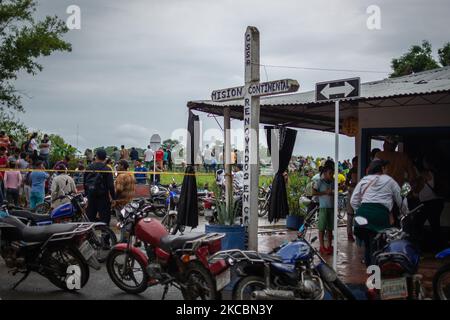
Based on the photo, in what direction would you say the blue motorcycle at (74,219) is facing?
to the viewer's right

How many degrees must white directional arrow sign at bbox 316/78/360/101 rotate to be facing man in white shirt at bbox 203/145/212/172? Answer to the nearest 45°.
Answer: approximately 180°

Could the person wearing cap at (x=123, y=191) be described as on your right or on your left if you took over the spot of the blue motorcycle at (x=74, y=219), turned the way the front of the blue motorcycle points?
on your left

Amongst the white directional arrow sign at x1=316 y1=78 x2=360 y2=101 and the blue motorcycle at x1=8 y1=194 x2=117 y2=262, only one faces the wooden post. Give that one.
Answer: the blue motorcycle

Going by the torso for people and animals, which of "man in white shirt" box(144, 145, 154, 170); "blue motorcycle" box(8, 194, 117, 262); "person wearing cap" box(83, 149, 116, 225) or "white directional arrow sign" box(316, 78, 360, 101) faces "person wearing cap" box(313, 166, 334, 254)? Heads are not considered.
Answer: the blue motorcycle

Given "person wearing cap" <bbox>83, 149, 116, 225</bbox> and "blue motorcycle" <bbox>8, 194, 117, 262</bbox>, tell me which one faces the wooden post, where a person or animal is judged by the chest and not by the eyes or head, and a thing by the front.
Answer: the blue motorcycle

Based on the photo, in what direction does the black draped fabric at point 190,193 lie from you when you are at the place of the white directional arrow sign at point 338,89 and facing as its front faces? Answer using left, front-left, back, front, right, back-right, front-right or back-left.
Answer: back-right
